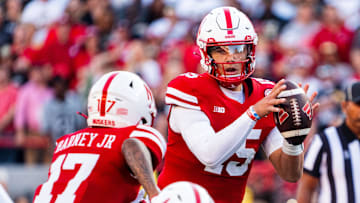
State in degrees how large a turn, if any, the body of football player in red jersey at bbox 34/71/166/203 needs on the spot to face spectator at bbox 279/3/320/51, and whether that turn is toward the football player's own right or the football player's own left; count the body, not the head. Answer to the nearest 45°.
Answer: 0° — they already face them

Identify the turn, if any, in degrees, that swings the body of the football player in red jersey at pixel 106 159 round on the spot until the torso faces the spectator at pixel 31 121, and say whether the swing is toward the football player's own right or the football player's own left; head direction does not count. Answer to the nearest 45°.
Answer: approximately 45° to the football player's own left

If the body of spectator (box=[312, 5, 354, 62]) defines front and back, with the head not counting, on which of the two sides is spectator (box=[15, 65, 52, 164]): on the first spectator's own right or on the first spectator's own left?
on the first spectator's own right

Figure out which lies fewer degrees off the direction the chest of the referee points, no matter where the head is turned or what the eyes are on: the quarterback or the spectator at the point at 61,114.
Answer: the quarterback

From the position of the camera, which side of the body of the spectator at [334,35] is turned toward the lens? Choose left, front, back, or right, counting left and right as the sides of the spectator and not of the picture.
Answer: front

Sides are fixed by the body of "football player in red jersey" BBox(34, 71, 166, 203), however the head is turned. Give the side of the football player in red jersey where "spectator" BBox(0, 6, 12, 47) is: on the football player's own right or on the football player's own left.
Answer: on the football player's own left

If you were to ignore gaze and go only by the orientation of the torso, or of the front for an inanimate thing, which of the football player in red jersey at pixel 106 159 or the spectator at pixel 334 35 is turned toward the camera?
the spectator

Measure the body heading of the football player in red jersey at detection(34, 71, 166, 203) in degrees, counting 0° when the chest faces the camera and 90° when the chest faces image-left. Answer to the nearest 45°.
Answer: approximately 225°

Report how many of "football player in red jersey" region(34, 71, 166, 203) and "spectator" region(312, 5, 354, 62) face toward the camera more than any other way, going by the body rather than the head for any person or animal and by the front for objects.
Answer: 1
